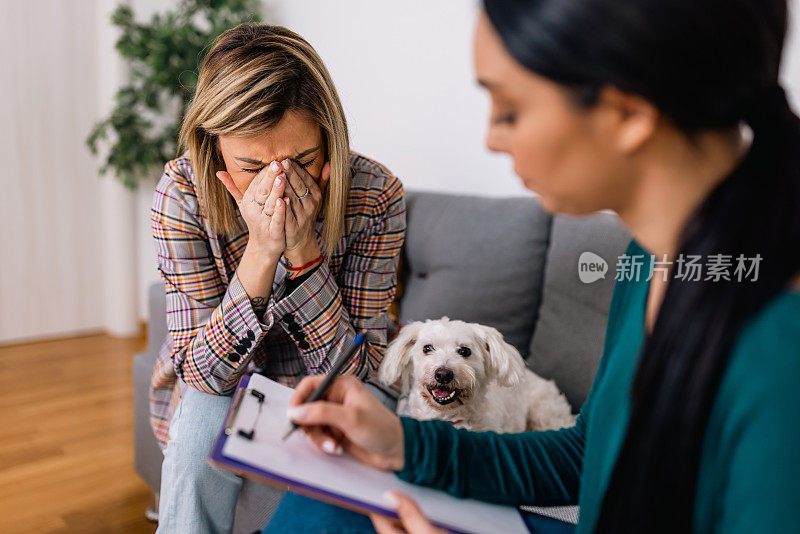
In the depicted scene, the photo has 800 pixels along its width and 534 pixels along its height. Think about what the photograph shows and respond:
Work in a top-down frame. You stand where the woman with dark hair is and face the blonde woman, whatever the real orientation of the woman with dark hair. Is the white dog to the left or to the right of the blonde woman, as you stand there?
right

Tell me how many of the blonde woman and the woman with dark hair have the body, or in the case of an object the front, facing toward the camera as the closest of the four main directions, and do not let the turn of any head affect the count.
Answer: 1

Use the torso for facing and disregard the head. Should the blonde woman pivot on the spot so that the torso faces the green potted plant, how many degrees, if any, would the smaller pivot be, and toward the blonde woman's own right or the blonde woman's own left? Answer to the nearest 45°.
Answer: approximately 180°

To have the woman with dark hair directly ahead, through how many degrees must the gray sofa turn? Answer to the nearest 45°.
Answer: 0° — it already faces them

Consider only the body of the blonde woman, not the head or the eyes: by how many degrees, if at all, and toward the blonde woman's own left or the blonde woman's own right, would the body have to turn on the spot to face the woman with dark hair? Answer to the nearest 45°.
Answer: approximately 45° to the blonde woman's own left

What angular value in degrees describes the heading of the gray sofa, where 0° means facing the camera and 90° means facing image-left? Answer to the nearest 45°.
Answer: approximately 0°

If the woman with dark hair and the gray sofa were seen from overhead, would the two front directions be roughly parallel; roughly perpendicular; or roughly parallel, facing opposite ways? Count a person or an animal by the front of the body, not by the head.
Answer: roughly perpendicular

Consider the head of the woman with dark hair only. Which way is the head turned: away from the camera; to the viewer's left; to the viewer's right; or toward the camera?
to the viewer's left

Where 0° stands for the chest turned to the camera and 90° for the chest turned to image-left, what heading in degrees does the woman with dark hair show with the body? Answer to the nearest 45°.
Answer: approximately 90°
